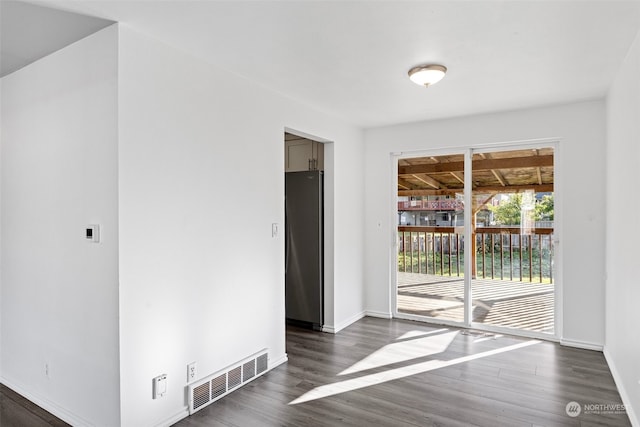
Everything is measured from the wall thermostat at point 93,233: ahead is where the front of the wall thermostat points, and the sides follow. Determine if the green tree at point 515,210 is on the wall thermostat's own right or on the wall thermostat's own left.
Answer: on the wall thermostat's own left

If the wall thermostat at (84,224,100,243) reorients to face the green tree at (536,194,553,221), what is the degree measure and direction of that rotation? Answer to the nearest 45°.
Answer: approximately 135° to its left

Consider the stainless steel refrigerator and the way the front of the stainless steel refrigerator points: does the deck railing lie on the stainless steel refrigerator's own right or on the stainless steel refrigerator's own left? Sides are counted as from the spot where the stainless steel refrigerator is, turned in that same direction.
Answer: on the stainless steel refrigerator's own left

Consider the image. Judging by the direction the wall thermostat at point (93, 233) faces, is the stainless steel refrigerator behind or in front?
behind

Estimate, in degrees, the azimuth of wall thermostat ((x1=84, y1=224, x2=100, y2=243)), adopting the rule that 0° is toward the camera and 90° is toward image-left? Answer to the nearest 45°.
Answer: approximately 45°

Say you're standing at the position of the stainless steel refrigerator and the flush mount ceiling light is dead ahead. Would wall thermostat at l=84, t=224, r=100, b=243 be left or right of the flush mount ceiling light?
right

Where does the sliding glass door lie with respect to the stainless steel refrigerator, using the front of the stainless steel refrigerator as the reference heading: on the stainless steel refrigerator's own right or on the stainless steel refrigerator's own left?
on the stainless steel refrigerator's own left
